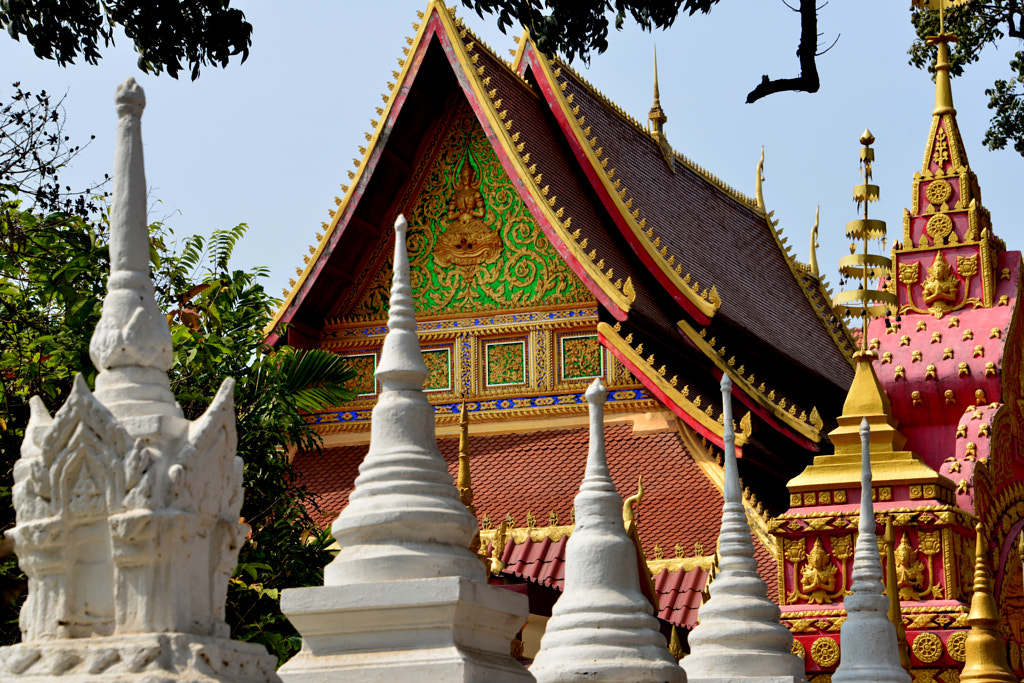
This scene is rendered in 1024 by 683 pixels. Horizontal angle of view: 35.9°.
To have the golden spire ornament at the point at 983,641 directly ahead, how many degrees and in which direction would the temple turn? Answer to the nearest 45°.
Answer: approximately 90° to its left

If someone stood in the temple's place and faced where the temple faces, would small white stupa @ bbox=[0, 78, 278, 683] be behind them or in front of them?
in front

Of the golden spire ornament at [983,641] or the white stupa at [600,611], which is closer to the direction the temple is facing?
the white stupa

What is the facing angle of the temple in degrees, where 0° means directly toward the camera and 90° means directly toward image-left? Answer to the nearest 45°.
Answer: approximately 45°

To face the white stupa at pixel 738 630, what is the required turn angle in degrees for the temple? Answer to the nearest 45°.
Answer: approximately 45° to its left

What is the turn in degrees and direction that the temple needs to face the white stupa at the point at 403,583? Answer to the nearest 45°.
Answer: approximately 45° to its left

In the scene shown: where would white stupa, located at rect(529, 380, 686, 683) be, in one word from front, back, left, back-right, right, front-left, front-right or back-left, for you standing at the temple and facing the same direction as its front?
front-left
